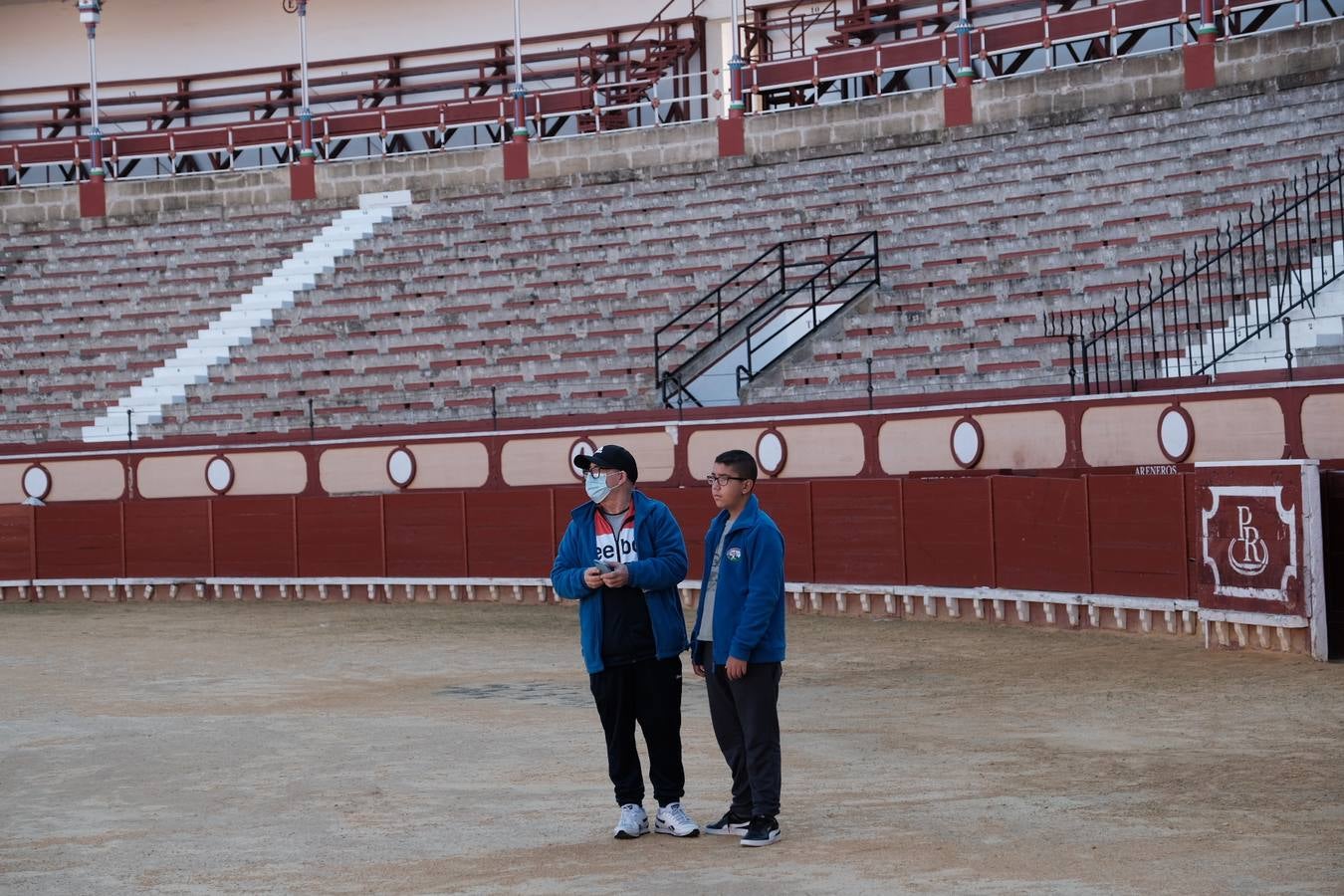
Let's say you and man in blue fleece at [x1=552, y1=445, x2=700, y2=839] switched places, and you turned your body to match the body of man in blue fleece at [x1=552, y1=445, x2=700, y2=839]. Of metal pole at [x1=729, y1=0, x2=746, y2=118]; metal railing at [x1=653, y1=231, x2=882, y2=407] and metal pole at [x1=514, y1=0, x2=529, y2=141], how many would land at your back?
3

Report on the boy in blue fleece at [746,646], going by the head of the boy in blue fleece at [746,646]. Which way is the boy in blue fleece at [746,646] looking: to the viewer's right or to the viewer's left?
to the viewer's left

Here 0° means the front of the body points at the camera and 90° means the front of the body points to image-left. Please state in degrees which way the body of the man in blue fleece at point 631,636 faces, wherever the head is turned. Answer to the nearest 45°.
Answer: approximately 0°

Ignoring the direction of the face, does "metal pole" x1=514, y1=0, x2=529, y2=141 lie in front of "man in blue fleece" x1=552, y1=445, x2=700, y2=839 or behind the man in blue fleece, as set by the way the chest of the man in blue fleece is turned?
behind

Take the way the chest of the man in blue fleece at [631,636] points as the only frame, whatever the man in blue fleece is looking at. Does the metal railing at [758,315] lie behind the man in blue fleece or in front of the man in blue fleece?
behind

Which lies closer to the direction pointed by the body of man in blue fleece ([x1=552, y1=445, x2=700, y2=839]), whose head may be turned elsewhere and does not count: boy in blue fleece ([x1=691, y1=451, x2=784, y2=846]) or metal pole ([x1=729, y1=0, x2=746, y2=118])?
the boy in blue fleece

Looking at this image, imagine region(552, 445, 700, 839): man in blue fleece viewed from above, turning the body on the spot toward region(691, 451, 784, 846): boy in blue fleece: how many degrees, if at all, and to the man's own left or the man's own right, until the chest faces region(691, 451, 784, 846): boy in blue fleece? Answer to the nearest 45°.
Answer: approximately 90° to the man's own left

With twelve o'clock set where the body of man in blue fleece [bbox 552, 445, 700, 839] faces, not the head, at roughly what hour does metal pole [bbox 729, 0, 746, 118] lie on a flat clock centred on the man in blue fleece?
The metal pole is roughly at 6 o'clock from the man in blue fleece.
